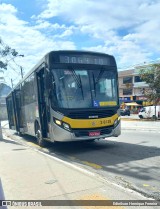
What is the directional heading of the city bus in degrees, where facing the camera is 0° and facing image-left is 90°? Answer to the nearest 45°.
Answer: approximately 315°

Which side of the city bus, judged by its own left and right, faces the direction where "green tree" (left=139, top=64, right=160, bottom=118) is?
left
